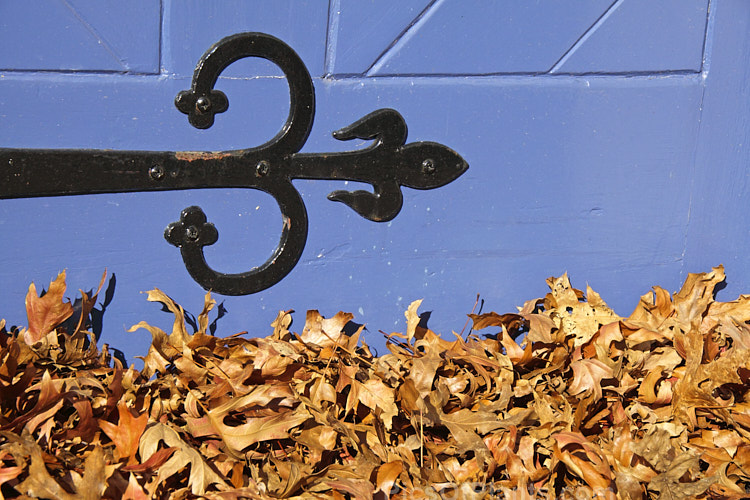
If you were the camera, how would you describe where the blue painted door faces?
facing the viewer
